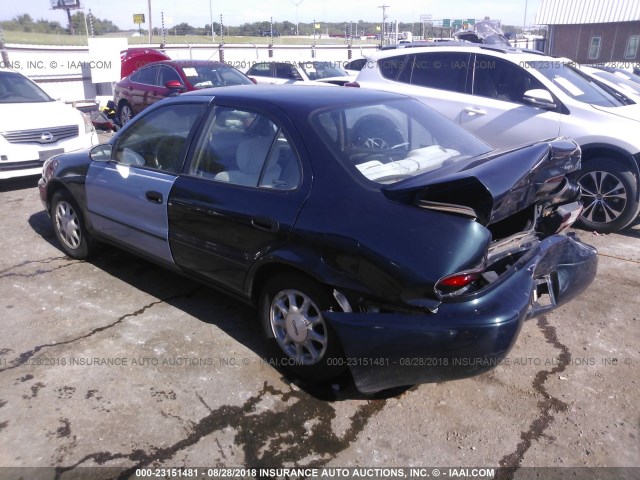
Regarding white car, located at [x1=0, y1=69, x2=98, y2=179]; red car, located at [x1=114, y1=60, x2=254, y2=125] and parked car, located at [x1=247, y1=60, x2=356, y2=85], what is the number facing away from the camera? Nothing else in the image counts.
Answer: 0

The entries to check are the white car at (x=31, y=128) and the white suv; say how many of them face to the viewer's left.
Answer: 0

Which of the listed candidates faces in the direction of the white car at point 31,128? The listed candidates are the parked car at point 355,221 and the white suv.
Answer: the parked car

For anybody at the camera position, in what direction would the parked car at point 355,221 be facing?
facing away from the viewer and to the left of the viewer

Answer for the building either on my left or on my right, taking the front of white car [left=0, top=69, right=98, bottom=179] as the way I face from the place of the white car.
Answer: on my left

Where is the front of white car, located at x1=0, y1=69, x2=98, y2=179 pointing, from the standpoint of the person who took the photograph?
facing the viewer and to the right of the viewer

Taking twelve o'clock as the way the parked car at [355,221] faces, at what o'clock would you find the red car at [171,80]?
The red car is roughly at 1 o'clock from the parked car.

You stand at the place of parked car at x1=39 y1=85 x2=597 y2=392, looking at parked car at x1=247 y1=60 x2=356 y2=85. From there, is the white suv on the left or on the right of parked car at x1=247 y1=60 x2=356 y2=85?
right

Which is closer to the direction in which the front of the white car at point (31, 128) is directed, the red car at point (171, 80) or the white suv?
the white suv
